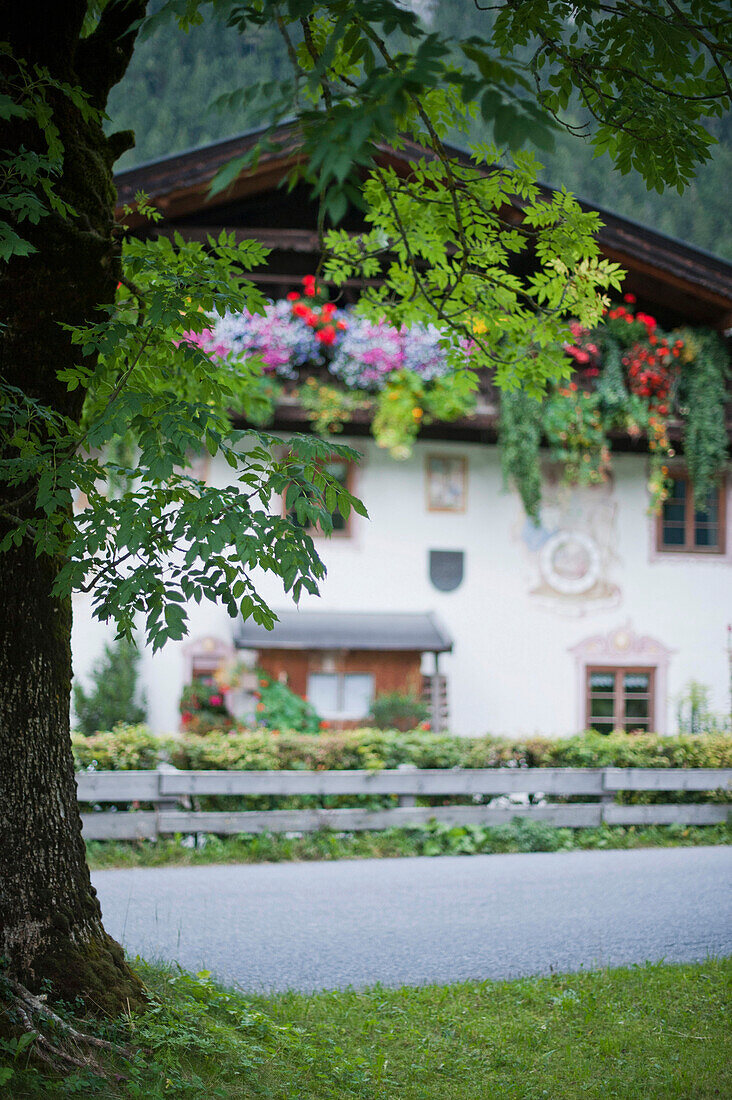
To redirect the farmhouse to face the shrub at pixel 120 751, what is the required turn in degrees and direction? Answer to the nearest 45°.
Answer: approximately 45° to its right

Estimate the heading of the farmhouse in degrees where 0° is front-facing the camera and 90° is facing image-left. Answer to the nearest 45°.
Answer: approximately 0°
